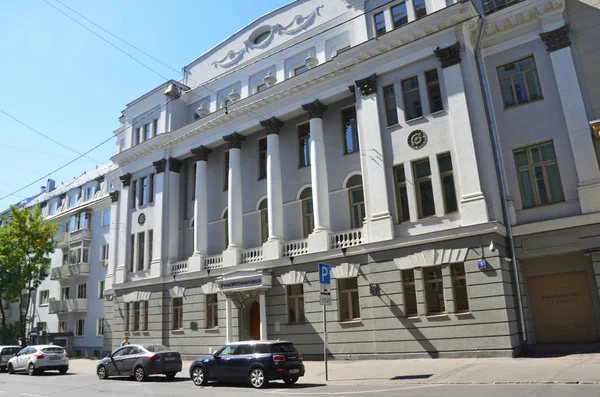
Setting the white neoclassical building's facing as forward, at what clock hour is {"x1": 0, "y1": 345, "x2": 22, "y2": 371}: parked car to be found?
The parked car is roughly at 2 o'clock from the white neoclassical building.

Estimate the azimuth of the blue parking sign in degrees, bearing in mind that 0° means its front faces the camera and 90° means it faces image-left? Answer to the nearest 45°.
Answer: approximately 0°

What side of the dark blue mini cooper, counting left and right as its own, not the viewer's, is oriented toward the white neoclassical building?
right

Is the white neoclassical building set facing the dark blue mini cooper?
yes

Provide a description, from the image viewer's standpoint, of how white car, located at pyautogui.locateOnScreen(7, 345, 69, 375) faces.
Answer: facing away from the viewer and to the left of the viewer

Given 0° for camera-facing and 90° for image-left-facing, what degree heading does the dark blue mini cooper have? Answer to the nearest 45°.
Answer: approximately 135°

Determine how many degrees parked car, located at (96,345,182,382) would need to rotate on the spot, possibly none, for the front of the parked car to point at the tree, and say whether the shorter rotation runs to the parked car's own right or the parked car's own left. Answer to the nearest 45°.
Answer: approximately 45° to the parked car's own right

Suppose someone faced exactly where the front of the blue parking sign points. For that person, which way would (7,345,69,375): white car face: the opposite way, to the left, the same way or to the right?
the opposite way

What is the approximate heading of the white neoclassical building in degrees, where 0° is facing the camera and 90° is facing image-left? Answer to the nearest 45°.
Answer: approximately 45°

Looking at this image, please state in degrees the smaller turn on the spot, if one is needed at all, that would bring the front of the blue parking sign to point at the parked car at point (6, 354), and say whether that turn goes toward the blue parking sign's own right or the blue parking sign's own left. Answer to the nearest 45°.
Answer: approximately 135° to the blue parking sign's own right
